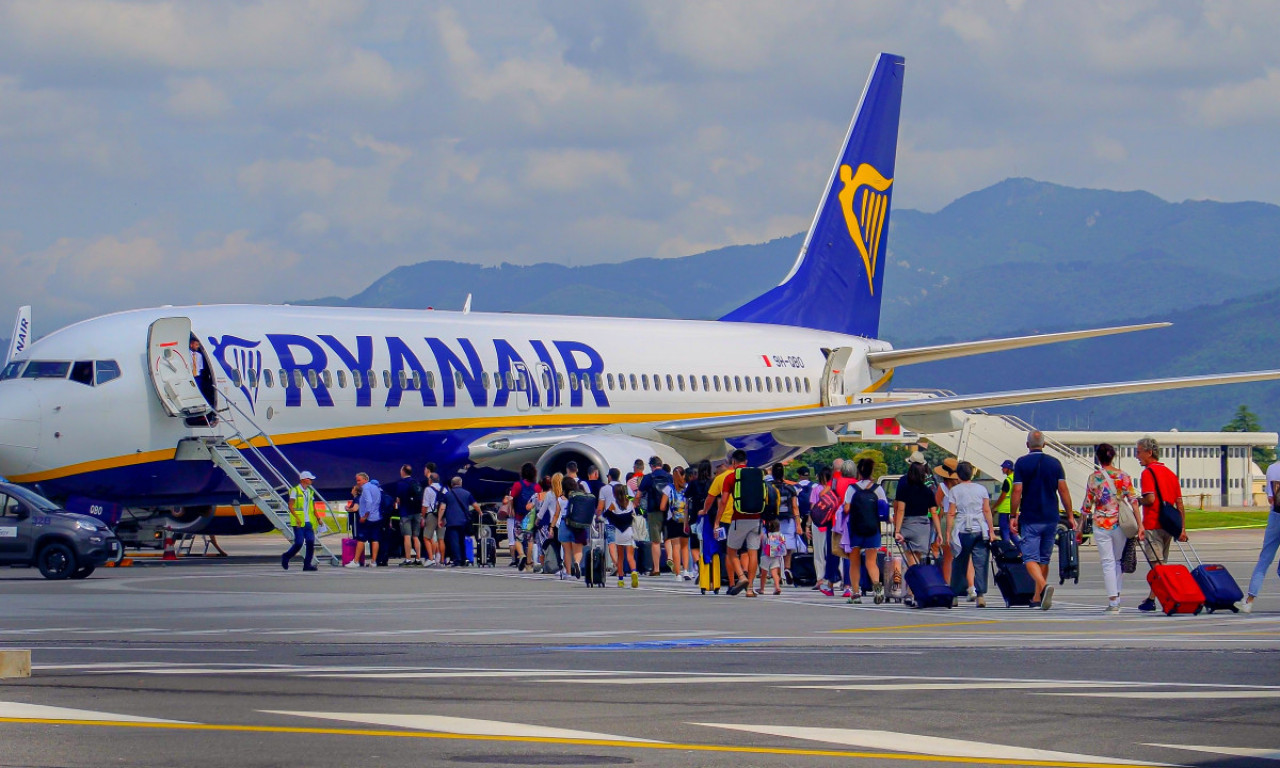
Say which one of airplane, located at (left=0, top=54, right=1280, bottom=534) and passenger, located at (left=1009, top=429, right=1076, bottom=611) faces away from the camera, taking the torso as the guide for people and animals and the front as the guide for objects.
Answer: the passenger

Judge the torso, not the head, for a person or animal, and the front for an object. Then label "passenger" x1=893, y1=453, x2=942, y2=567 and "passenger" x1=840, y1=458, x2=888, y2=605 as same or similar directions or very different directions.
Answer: same or similar directions

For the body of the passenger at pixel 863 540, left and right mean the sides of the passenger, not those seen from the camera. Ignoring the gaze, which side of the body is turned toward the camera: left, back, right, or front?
back

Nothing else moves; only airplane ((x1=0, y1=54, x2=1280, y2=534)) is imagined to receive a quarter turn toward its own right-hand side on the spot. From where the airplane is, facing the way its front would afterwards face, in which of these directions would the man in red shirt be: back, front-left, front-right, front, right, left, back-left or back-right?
back

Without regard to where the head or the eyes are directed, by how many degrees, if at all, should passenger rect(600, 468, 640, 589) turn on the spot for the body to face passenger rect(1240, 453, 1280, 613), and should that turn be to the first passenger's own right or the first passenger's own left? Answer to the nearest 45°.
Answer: approximately 135° to the first passenger's own right

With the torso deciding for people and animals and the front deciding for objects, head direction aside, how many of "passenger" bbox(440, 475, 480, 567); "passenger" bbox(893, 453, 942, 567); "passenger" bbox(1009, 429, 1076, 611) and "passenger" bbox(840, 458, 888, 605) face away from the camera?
4

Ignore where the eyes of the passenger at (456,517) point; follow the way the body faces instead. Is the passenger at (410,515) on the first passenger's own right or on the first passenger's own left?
on the first passenger's own left

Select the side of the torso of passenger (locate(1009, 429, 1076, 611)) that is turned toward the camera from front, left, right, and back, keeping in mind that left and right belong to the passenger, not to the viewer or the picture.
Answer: back

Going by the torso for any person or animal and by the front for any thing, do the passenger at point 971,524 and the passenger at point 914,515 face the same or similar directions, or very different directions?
same or similar directions

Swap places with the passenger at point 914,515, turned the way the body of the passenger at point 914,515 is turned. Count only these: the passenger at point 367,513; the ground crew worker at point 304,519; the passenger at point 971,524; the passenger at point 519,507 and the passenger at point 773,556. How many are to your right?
1

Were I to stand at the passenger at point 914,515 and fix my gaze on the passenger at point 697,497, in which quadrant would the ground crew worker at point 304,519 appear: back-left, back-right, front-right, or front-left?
front-left

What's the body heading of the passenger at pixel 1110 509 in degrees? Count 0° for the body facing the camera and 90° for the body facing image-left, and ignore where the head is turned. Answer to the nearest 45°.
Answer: approximately 180°

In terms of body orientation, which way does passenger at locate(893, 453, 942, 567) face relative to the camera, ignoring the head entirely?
away from the camera

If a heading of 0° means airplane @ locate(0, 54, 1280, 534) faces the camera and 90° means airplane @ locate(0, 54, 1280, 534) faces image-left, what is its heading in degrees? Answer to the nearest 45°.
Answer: approximately 45°
